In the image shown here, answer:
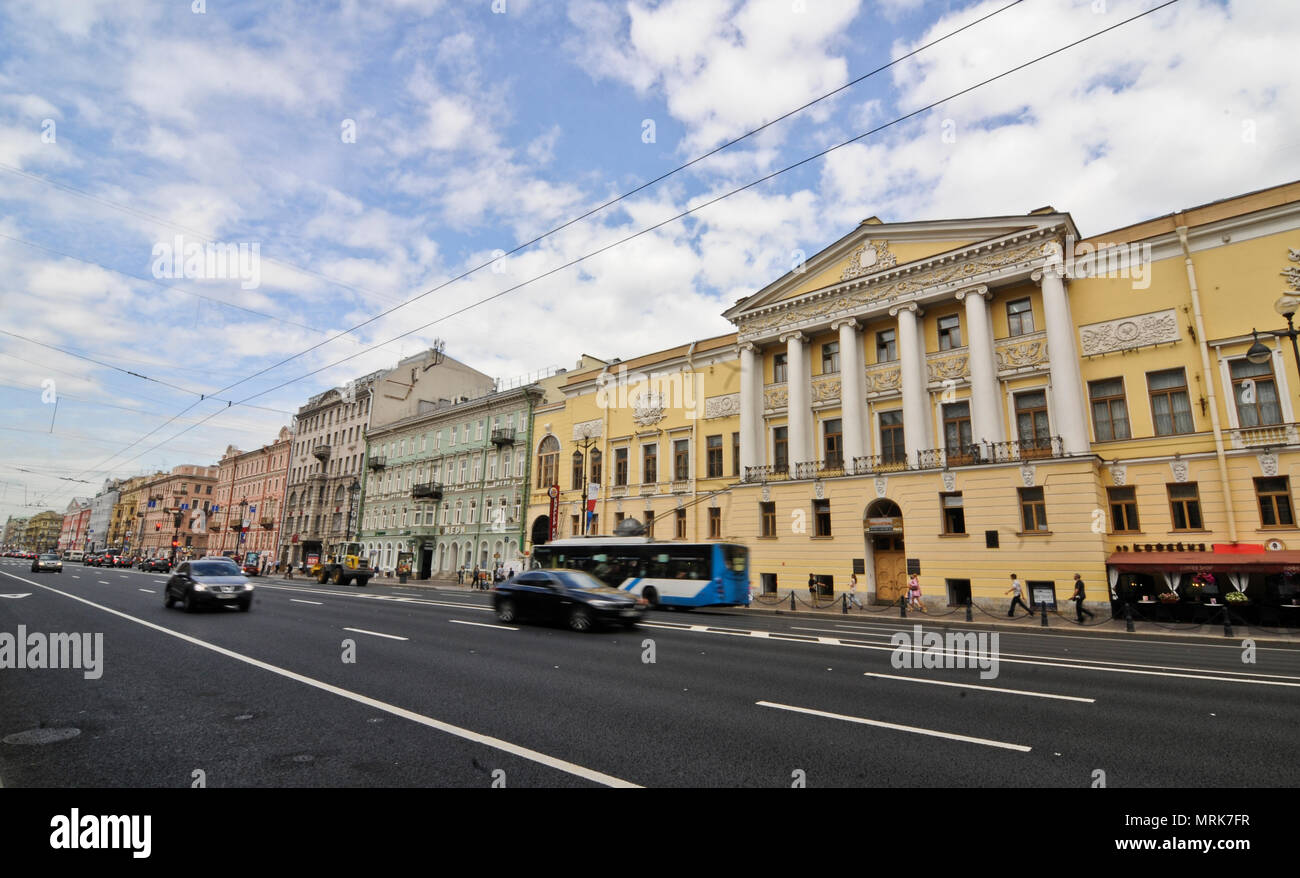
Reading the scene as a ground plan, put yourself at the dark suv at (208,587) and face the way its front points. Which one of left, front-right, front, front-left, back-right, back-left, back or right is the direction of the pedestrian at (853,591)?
front-left

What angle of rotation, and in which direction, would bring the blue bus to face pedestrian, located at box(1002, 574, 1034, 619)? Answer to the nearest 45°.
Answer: approximately 135° to its right

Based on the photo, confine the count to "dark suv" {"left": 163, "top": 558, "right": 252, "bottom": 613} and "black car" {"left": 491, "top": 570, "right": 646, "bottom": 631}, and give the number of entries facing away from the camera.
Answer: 0

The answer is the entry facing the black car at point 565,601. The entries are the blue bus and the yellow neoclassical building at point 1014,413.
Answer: the yellow neoclassical building

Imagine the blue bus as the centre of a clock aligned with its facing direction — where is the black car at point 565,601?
The black car is roughly at 8 o'clock from the blue bus.

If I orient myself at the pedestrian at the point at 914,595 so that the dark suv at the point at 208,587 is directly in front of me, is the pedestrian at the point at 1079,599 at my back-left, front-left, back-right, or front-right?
back-left

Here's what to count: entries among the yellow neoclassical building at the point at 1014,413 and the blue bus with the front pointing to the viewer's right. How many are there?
0

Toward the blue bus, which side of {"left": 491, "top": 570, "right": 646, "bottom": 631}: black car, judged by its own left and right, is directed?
left

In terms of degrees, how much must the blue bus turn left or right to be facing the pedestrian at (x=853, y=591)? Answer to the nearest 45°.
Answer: approximately 135° to its right

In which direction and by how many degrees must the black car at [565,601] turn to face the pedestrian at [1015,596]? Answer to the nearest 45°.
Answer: approximately 45° to its left

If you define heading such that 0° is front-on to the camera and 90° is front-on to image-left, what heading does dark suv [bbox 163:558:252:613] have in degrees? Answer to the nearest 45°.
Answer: approximately 315°

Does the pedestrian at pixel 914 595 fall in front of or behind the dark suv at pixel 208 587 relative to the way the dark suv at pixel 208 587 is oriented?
in front
